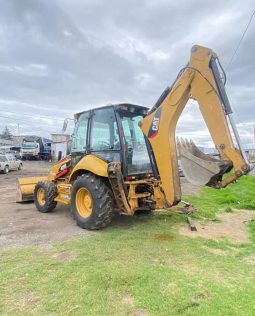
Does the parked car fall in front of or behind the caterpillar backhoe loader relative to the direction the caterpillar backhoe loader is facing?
in front

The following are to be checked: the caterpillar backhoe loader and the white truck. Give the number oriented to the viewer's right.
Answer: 0

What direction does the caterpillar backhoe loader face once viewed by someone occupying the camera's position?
facing away from the viewer and to the left of the viewer

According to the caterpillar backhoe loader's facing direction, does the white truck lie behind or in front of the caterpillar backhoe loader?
in front

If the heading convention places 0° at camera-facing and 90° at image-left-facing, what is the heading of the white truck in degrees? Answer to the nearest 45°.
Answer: approximately 45°

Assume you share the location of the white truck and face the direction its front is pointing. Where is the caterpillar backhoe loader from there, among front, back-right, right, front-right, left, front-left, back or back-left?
front-left
